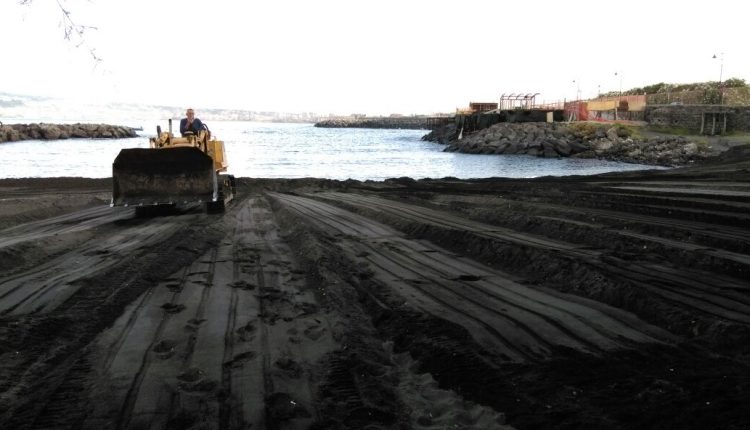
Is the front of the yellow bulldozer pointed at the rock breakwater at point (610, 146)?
no

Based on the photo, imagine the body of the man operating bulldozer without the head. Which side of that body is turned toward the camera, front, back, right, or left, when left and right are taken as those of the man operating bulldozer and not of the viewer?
front

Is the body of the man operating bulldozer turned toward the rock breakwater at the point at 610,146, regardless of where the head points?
no
